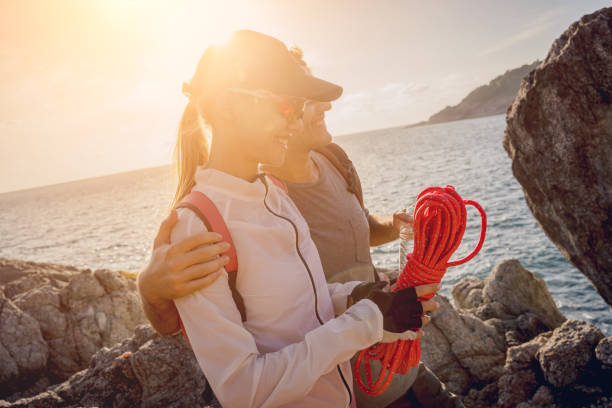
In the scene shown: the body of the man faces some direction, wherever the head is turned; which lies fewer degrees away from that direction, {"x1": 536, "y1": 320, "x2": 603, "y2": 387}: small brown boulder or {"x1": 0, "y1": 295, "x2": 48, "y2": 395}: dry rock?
the small brown boulder

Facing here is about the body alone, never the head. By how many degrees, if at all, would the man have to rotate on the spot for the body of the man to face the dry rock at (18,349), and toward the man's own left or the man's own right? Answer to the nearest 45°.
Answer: approximately 180°

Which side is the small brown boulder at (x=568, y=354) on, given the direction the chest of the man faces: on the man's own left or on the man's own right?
on the man's own left

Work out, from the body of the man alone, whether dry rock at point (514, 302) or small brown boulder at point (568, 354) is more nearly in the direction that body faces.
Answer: the small brown boulder

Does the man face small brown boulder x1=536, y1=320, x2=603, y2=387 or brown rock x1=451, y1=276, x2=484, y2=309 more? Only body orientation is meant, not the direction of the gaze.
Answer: the small brown boulder

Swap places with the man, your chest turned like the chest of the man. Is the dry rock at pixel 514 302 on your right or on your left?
on your left

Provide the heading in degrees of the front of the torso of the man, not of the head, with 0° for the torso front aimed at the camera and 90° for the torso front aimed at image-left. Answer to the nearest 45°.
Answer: approximately 315°
